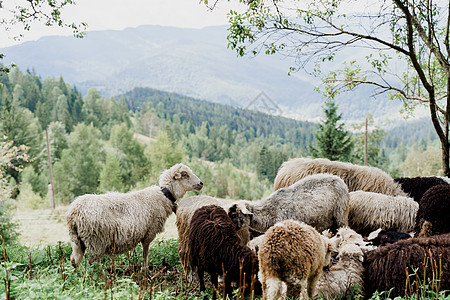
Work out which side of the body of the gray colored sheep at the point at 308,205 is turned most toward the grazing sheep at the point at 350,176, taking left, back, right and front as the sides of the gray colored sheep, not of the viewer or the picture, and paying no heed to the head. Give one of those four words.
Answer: right

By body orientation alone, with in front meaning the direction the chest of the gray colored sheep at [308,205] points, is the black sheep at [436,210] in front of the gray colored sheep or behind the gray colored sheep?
behind

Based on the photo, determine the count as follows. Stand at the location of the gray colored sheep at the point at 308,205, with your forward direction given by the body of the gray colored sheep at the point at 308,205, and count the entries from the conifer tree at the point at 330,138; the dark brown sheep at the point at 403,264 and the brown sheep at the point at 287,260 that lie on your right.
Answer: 1

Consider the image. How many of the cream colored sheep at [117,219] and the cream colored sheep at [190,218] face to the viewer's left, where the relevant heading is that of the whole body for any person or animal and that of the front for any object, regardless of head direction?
0

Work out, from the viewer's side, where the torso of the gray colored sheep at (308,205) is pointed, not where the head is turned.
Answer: to the viewer's left

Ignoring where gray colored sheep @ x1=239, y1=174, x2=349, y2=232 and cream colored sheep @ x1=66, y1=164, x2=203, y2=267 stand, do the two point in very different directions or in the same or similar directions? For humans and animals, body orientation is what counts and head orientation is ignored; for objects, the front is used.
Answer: very different directions

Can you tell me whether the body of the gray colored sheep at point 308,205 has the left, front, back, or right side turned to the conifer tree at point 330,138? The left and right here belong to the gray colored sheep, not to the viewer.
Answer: right

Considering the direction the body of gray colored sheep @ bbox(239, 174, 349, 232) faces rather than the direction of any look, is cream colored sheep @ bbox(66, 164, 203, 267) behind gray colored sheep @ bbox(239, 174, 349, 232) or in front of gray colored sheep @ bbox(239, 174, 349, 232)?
in front

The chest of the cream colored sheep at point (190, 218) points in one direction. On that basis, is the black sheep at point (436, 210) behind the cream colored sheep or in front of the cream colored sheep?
in front

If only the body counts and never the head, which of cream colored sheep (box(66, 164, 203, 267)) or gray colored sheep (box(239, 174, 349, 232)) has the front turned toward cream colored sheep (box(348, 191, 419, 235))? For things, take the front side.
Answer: cream colored sheep (box(66, 164, 203, 267))

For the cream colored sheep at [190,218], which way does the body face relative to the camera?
to the viewer's right

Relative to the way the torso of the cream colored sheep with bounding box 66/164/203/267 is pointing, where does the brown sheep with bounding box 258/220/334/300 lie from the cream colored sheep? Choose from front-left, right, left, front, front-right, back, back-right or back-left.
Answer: front-right

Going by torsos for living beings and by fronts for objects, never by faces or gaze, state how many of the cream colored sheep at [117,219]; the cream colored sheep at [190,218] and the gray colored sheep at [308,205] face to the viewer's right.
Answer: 2

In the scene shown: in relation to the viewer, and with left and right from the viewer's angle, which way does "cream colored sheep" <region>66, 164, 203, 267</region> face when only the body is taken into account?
facing to the right of the viewer
